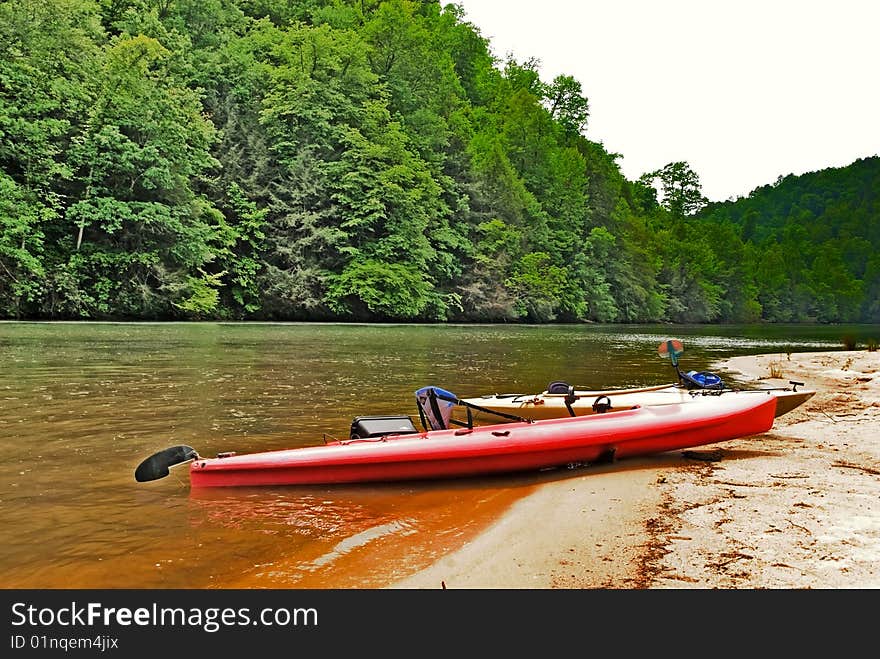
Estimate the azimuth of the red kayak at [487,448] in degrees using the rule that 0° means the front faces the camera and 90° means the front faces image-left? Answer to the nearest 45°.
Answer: approximately 270°
